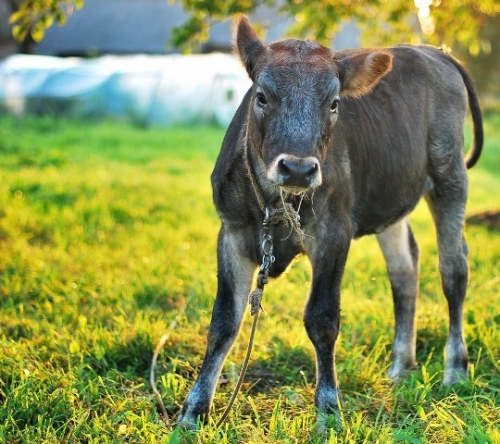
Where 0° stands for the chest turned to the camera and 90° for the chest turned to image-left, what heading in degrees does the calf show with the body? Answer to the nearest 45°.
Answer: approximately 45°
